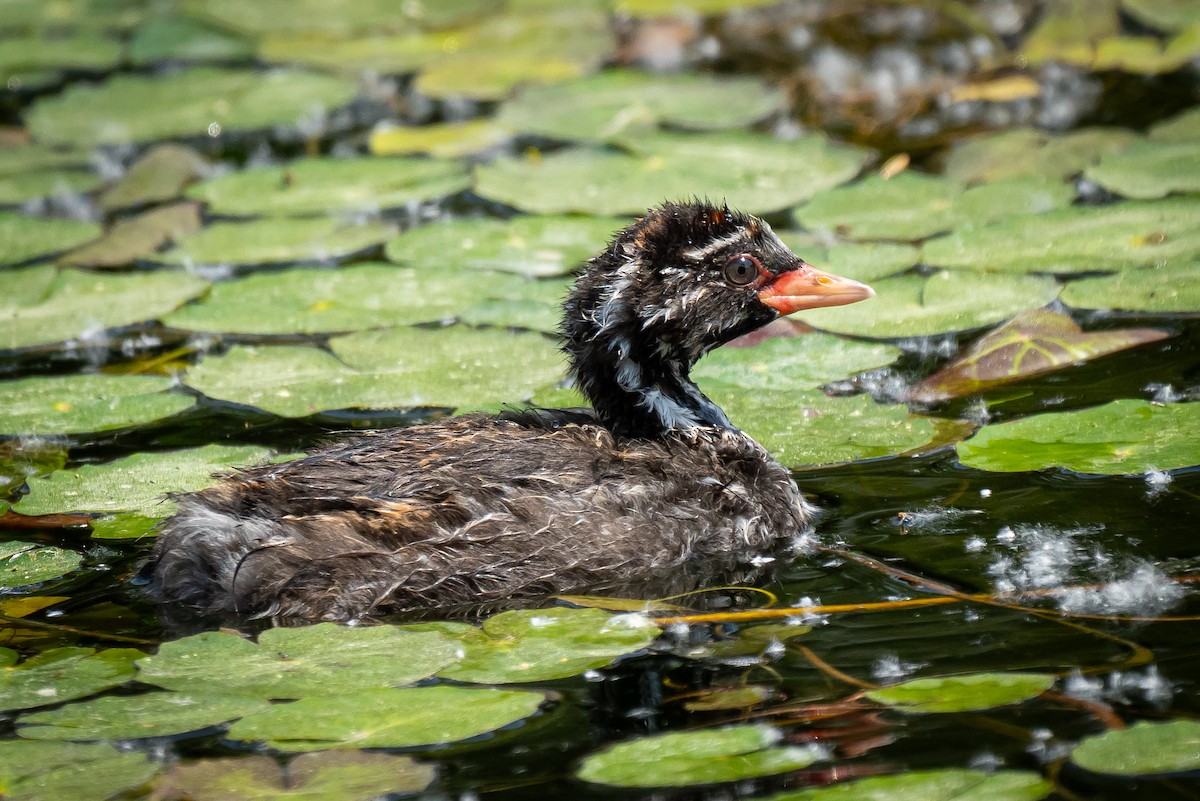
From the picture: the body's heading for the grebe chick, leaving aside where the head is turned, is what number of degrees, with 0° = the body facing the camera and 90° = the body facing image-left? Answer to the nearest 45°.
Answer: approximately 270°

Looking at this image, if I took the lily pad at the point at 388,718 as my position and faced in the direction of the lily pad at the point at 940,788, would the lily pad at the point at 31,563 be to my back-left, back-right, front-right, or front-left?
back-left

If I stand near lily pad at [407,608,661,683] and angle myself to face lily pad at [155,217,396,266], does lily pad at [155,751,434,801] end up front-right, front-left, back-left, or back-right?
back-left

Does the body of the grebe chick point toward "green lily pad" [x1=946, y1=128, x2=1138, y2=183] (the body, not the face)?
no

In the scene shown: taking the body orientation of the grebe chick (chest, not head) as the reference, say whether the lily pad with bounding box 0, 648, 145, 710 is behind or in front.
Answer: behind

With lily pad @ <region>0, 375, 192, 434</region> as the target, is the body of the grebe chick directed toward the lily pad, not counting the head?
no

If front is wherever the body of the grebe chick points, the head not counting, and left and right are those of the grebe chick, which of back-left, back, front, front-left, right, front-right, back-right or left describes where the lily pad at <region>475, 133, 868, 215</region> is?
left

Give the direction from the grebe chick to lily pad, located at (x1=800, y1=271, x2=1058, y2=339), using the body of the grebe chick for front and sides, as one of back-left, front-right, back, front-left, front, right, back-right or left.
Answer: front-left

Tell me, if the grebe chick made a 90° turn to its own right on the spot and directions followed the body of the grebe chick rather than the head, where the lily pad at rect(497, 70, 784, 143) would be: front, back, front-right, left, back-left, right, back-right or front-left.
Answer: back

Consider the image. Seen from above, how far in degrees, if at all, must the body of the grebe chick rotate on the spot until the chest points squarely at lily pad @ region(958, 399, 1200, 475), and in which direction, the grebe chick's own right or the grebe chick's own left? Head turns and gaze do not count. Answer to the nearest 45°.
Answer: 0° — it already faces it

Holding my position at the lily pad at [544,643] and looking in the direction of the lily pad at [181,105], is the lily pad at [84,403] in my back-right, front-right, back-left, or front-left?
front-left

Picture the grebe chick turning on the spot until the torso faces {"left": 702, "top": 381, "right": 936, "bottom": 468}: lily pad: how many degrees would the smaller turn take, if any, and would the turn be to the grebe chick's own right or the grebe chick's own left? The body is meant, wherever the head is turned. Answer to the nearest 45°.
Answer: approximately 45° to the grebe chick's own left

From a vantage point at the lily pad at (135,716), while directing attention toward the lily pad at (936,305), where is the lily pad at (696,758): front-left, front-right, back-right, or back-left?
front-right

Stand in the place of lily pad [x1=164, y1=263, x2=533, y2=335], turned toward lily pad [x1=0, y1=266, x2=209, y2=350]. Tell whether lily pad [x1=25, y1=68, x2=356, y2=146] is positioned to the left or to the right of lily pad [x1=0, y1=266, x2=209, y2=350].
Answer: right

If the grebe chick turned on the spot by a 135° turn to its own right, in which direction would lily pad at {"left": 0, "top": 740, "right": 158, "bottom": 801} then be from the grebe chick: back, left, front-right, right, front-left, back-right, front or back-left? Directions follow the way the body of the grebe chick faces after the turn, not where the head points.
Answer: front

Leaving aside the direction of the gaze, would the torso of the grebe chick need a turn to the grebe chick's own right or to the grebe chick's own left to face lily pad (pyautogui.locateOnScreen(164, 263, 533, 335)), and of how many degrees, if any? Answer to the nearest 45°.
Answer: approximately 90° to the grebe chick's own left

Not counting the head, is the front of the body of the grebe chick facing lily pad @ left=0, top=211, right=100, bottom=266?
no

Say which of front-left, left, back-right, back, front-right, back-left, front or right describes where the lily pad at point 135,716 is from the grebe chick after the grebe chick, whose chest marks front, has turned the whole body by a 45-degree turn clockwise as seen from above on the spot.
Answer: right

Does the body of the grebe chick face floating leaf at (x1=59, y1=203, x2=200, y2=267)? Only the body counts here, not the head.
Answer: no

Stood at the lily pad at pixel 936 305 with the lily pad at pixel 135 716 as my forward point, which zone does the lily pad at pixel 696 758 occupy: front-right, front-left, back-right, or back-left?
front-left
